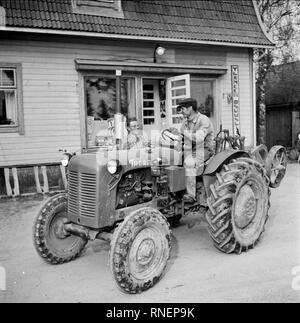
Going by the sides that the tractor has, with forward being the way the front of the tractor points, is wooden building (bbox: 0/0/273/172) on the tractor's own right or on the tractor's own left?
on the tractor's own right

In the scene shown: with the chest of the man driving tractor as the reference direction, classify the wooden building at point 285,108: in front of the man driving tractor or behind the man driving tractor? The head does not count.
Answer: behind

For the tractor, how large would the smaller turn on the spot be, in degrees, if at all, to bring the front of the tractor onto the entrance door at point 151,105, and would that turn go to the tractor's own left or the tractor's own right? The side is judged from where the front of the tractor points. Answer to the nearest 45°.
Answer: approximately 135° to the tractor's own right

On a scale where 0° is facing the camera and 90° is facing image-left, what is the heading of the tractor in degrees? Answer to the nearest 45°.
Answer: approximately 45°

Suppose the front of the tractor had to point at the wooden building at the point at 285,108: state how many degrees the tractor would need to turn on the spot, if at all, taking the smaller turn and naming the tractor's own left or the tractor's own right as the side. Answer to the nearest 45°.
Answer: approximately 135° to the tractor's own right

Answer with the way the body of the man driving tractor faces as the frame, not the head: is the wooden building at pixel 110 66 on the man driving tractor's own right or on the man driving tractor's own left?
on the man driving tractor's own right

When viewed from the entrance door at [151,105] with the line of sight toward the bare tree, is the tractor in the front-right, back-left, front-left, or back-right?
back-right

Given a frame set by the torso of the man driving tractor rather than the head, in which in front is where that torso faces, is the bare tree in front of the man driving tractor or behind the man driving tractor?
behind
